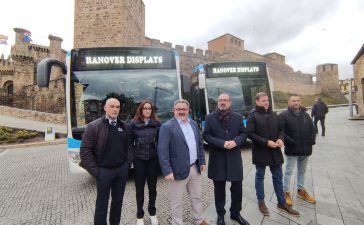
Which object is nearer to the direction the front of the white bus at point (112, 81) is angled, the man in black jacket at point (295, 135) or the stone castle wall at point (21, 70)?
the man in black jacket

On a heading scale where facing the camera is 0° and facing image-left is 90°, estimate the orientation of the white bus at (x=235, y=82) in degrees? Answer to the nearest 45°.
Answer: approximately 0°

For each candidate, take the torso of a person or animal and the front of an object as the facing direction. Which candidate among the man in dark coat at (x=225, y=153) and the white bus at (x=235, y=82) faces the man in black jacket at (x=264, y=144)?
the white bus

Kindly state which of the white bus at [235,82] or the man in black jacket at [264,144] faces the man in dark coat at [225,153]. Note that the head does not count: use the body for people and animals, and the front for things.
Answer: the white bus

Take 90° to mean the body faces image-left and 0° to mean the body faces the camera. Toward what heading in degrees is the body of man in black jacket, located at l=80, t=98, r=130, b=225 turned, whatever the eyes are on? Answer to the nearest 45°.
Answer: approximately 315°

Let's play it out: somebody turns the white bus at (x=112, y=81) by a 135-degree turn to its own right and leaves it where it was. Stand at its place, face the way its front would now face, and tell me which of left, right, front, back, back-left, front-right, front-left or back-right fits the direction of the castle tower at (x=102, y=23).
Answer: front-right

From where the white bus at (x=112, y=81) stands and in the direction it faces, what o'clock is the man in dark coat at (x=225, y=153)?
The man in dark coat is roughly at 11 o'clock from the white bus.

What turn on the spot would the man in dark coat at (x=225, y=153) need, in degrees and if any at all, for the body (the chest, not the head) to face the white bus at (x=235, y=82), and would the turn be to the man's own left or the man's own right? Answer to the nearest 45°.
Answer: approximately 180°
